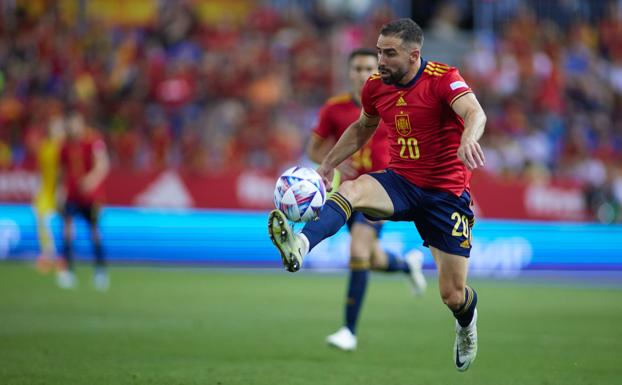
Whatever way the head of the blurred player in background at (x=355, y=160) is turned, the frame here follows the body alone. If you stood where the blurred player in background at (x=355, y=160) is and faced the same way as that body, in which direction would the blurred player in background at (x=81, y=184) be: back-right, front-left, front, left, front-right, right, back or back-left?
right

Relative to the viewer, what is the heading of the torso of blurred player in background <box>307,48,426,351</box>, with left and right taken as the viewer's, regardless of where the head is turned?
facing the viewer and to the left of the viewer

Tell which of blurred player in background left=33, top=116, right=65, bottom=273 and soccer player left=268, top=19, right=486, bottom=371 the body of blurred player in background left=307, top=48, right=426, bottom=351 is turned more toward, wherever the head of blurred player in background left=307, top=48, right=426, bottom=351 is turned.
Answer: the soccer player

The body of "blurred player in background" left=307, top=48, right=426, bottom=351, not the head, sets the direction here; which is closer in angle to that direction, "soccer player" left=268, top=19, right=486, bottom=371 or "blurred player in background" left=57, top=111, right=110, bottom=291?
the soccer player

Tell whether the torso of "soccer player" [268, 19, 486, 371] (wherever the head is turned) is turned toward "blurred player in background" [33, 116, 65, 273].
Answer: no

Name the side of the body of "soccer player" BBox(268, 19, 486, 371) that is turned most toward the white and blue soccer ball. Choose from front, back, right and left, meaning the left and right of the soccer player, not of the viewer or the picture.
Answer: front

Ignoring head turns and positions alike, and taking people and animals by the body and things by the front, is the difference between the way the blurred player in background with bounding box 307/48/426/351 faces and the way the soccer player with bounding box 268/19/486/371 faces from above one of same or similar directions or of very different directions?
same or similar directions

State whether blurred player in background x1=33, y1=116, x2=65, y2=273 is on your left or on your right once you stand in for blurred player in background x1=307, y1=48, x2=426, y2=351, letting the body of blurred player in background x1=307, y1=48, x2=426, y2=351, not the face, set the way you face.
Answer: on your right

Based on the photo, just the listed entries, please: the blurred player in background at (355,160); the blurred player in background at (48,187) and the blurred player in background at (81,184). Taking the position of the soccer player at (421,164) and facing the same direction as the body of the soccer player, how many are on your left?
0

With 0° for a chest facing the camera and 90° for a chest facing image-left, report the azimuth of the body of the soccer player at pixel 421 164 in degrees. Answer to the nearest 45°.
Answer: approximately 45°
